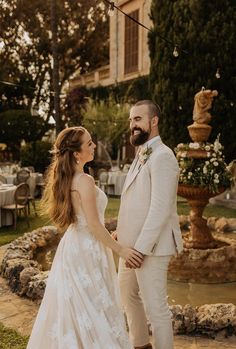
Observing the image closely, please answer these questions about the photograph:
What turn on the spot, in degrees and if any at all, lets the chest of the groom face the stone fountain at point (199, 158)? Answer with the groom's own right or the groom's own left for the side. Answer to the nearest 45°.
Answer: approximately 90° to the groom's own right

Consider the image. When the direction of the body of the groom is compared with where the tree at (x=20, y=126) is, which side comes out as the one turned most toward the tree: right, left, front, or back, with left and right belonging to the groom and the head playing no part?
right

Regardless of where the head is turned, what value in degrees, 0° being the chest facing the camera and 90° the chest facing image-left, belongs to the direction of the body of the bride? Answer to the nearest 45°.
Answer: approximately 270°

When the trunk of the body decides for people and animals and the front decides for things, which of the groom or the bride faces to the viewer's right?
the bride

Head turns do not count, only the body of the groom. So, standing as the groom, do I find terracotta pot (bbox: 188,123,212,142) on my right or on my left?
on my right

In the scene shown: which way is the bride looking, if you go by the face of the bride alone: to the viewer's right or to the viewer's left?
to the viewer's right

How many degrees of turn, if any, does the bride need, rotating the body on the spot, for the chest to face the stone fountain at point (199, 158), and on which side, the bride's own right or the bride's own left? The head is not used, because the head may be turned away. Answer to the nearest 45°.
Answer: approximately 45° to the bride's own left

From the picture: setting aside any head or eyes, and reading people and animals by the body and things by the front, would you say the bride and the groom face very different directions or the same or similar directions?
very different directions

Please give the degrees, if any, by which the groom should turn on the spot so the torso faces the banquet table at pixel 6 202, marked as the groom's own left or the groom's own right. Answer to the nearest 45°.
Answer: approximately 45° to the groom's own right

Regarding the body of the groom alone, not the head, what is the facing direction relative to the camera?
to the viewer's left

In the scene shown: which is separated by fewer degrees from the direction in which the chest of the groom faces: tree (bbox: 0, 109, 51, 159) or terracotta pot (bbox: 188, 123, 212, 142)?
the tree
